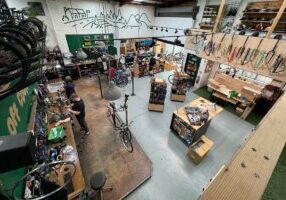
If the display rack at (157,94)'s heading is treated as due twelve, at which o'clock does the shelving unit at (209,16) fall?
The shelving unit is roughly at 7 o'clock from the display rack.

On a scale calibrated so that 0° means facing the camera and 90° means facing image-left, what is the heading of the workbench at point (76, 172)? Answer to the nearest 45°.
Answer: approximately 270°

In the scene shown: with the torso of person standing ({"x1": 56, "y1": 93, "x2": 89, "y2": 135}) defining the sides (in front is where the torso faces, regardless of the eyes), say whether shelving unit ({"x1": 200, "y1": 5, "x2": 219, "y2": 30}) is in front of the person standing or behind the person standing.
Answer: behind

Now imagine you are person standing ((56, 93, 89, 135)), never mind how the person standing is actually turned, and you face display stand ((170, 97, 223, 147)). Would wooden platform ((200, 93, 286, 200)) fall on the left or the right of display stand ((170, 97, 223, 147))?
right

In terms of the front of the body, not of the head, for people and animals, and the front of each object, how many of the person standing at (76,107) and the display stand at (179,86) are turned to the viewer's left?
1

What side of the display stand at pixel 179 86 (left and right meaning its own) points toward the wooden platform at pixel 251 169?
front

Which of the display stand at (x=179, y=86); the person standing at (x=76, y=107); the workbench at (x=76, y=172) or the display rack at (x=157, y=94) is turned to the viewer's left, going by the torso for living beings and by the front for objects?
the person standing

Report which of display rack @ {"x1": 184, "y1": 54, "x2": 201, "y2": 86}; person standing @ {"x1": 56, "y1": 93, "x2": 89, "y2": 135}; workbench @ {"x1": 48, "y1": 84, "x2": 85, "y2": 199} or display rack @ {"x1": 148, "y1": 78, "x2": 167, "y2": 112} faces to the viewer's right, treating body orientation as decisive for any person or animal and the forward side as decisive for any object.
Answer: the workbench

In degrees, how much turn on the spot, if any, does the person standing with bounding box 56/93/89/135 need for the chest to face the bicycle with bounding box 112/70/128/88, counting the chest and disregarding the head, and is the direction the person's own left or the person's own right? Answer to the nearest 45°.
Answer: approximately 135° to the person's own right

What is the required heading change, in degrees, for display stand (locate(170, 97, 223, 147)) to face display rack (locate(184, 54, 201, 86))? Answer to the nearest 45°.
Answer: approximately 135° to its right
